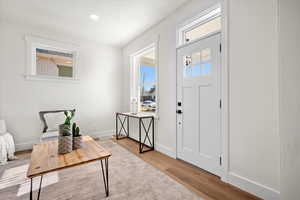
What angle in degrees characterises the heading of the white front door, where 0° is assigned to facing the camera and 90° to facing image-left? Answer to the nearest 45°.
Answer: approximately 45°

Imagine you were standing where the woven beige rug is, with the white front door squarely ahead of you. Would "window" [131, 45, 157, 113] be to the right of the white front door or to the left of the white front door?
left

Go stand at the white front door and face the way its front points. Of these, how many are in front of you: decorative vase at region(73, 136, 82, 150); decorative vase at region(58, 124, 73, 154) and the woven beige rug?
3

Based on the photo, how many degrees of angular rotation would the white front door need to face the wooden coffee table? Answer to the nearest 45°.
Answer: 0° — it already faces it

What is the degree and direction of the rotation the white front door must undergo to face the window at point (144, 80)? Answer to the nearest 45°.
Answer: approximately 90° to its right

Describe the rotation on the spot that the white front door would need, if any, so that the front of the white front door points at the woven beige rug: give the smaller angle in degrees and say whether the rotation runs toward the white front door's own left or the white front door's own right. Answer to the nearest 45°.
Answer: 0° — it already faces it

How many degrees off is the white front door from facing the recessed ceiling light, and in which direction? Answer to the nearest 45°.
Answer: approximately 45° to its right

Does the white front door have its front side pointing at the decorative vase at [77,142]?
yes
